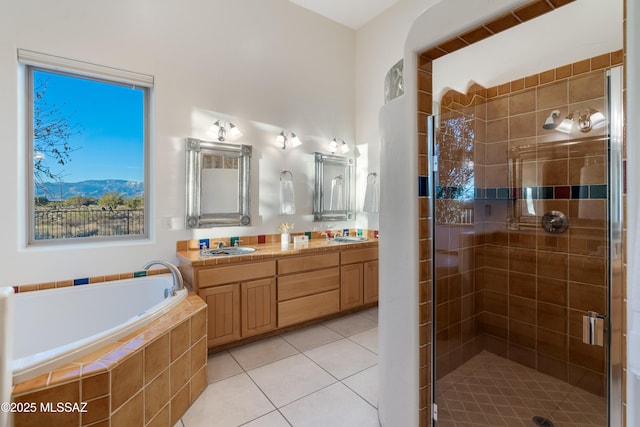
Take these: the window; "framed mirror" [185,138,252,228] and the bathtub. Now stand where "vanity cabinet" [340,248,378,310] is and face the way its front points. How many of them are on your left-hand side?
0

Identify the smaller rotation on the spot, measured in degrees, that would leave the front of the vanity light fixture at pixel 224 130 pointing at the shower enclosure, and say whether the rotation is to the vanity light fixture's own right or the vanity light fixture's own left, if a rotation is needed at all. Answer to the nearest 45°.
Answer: approximately 45° to the vanity light fixture's own left

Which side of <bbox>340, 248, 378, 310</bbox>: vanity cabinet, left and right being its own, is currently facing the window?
right

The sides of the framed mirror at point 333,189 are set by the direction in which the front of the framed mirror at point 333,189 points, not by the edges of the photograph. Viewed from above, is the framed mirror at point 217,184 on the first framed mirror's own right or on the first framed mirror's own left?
on the first framed mirror's own right

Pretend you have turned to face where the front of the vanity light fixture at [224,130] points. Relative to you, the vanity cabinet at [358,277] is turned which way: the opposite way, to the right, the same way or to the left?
the same way

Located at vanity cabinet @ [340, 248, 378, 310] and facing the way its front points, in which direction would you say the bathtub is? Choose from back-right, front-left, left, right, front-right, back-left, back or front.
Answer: right

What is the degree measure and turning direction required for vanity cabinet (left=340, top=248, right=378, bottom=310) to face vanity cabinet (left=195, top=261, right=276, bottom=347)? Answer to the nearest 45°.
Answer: approximately 90° to its right

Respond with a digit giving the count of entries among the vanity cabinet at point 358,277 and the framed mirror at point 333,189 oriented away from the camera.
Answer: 0

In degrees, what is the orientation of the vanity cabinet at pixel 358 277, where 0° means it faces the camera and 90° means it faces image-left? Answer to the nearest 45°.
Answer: approximately 315°

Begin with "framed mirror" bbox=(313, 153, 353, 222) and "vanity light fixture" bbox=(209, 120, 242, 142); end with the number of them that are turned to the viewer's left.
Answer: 0

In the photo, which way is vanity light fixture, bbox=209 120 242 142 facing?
toward the camera

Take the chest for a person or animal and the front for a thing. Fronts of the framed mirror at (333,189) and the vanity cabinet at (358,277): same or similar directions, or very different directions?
same or similar directions

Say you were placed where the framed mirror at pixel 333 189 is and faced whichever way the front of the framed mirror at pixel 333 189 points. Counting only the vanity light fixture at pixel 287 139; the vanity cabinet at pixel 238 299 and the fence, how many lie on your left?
0

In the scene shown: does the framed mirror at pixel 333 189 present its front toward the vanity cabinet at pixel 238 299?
no
